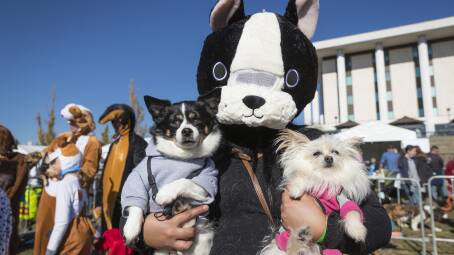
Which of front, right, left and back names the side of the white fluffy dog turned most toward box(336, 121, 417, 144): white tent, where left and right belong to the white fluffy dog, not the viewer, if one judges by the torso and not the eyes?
back

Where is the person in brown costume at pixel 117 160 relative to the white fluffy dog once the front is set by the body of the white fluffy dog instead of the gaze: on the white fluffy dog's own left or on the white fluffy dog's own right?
on the white fluffy dog's own right

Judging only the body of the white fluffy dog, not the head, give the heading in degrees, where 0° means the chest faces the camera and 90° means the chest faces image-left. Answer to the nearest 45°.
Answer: approximately 0°

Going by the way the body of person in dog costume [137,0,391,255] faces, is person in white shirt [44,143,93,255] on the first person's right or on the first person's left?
on the first person's right

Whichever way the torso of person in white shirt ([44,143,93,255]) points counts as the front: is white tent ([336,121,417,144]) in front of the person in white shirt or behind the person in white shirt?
behind

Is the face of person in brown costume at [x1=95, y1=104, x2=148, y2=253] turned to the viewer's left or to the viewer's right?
to the viewer's left
